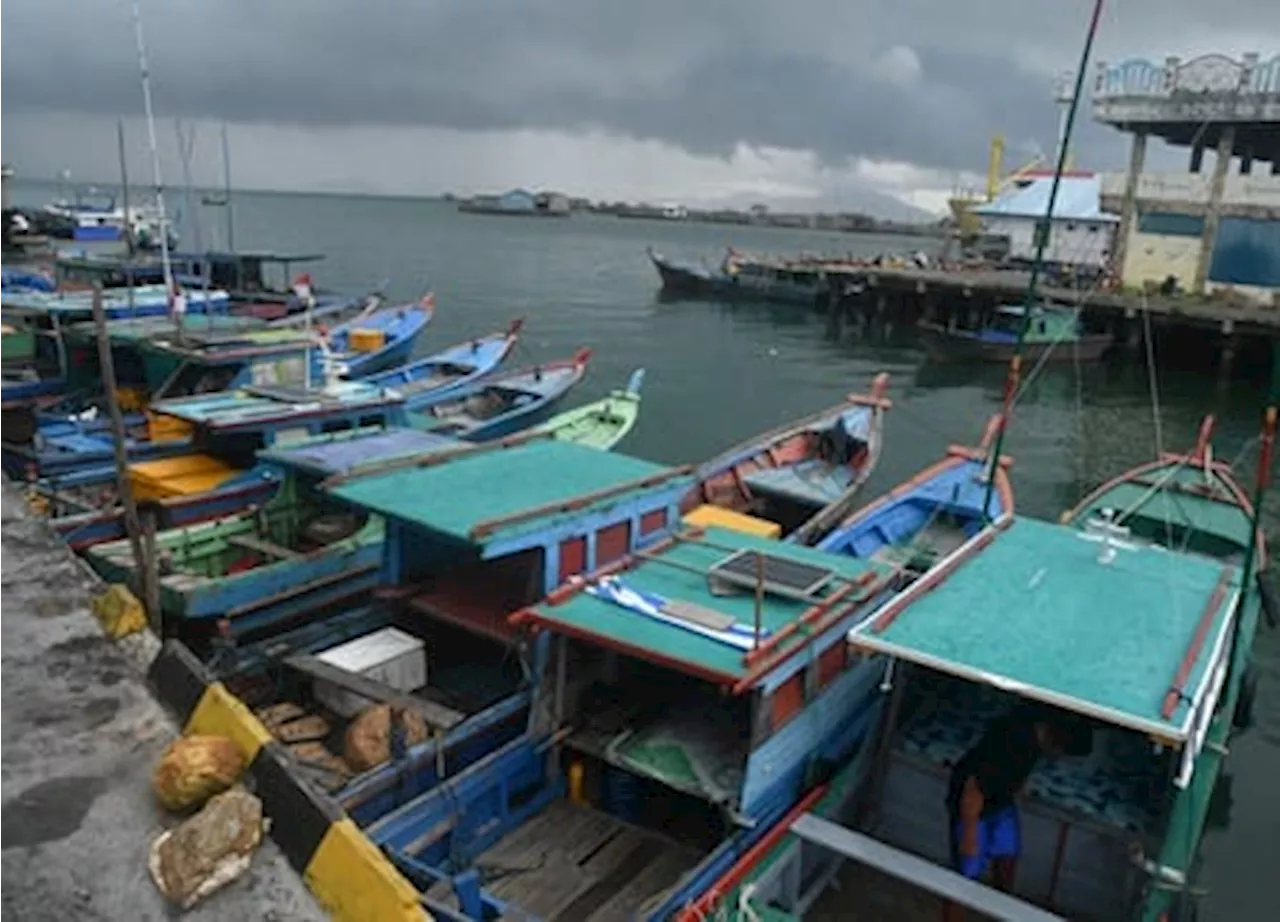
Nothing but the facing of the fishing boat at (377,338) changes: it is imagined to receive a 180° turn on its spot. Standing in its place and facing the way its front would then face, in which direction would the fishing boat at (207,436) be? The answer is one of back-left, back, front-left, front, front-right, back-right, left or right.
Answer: front-left

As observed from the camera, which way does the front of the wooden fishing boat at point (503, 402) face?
facing away from the viewer and to the right of the viewer

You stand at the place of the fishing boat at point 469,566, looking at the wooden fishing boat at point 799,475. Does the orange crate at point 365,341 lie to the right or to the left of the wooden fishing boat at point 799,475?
left

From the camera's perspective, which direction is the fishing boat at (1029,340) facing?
to the viewer's left

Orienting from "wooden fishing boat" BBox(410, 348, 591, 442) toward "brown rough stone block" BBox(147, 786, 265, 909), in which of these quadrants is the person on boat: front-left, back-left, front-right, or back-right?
front-left

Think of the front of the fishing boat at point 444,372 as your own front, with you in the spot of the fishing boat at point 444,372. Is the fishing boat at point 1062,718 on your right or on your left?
on your right

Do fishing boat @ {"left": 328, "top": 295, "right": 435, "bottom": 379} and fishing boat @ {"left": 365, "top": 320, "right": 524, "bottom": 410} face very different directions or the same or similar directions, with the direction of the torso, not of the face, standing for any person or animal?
same or similar directions

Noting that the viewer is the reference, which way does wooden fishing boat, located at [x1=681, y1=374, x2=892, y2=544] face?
facing away from the viewer and to the right of the viewer

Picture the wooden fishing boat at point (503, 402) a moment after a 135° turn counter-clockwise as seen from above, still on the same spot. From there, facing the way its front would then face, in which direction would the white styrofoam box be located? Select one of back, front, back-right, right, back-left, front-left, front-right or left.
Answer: left

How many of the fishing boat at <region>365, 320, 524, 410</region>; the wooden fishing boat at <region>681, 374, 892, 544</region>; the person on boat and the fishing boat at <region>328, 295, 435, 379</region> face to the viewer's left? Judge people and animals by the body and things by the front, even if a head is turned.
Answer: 0

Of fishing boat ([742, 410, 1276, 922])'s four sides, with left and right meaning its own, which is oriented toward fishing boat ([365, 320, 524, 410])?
left

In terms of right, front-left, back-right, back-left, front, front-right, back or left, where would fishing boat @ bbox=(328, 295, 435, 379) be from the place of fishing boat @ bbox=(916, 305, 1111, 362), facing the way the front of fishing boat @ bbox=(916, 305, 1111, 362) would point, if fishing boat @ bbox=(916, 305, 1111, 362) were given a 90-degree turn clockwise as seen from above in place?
back-left

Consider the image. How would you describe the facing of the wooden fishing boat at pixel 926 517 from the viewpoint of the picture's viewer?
facing away from the viewer and to the right of the viewer

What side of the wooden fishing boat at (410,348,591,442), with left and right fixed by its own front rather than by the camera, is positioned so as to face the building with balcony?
front
